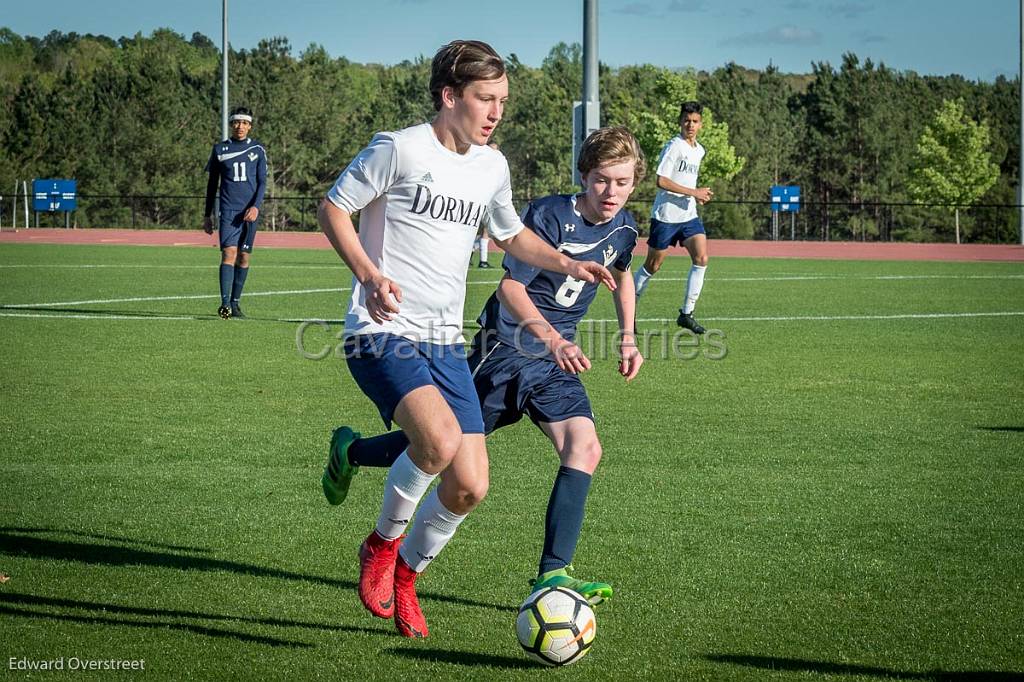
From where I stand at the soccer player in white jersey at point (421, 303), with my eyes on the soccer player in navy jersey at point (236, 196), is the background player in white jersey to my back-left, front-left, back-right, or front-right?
front-right

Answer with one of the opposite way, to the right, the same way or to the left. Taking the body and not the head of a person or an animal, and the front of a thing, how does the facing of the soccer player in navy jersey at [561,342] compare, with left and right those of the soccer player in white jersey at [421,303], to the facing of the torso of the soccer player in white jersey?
the same way

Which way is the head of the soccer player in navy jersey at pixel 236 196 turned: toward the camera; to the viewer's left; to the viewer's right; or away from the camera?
toward the camera

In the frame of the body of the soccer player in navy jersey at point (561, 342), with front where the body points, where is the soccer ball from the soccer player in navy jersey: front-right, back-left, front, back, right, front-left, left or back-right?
front-right

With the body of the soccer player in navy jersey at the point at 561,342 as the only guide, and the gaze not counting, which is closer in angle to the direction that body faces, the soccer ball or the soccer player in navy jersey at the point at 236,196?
the soccer ball

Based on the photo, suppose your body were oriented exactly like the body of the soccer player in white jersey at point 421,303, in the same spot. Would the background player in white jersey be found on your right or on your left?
on your left

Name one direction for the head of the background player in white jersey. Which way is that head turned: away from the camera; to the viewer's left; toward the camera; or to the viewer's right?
toward the camera

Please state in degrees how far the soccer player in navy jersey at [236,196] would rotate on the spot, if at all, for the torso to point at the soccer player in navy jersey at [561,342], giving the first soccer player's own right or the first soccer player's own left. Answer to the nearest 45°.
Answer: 0° — they already face them

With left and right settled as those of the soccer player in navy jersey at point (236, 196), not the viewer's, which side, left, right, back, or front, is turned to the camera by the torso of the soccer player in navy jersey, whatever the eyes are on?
front

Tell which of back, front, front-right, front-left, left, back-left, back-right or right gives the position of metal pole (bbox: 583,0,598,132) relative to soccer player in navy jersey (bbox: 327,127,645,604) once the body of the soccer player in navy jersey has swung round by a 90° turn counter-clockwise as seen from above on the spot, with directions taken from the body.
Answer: front-left

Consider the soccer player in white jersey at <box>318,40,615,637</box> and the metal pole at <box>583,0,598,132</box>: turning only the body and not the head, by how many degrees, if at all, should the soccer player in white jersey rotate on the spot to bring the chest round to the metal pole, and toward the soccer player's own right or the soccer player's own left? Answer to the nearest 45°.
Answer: approximately 135° to the soccer player's own left

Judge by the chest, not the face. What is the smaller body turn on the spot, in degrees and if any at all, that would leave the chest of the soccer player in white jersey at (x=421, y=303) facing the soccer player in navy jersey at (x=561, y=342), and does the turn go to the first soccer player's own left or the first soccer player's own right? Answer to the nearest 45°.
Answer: approximately 90° to the first soccer player's own left

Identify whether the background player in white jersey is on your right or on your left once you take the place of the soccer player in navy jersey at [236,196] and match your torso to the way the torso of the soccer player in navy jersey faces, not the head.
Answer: on your left

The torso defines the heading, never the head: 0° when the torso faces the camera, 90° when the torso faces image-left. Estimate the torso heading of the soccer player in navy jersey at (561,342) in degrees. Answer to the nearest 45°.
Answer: approximately 315°

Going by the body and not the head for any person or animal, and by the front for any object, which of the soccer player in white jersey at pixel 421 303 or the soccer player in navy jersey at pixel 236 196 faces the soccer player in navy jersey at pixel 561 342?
the soccer player in navy jersey at pixel 236 196

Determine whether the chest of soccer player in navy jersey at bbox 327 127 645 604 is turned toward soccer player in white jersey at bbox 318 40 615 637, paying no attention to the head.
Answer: no
